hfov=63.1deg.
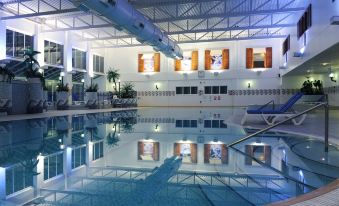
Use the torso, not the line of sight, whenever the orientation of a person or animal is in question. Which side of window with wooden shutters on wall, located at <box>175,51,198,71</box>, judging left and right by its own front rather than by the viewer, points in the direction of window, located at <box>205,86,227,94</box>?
left

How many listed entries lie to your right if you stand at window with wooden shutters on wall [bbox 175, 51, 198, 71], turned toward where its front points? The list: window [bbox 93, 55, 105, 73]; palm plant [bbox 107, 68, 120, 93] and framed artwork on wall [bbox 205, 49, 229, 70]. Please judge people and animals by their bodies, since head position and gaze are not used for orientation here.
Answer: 2

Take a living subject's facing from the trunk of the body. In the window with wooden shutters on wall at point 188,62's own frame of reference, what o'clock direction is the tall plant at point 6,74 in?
The tall plant is roughly at 1 o'clock from the window with wooden shutters on wall.

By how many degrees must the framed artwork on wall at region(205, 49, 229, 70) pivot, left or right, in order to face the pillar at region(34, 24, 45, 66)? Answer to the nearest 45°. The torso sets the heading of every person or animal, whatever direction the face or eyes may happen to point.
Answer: approximately 45° to its right

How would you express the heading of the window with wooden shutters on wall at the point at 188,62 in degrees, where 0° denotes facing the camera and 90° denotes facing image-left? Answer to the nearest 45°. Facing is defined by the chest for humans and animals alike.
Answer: approximately 0°

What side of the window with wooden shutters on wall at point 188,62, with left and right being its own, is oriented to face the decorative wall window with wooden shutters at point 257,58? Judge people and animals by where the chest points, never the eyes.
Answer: left
